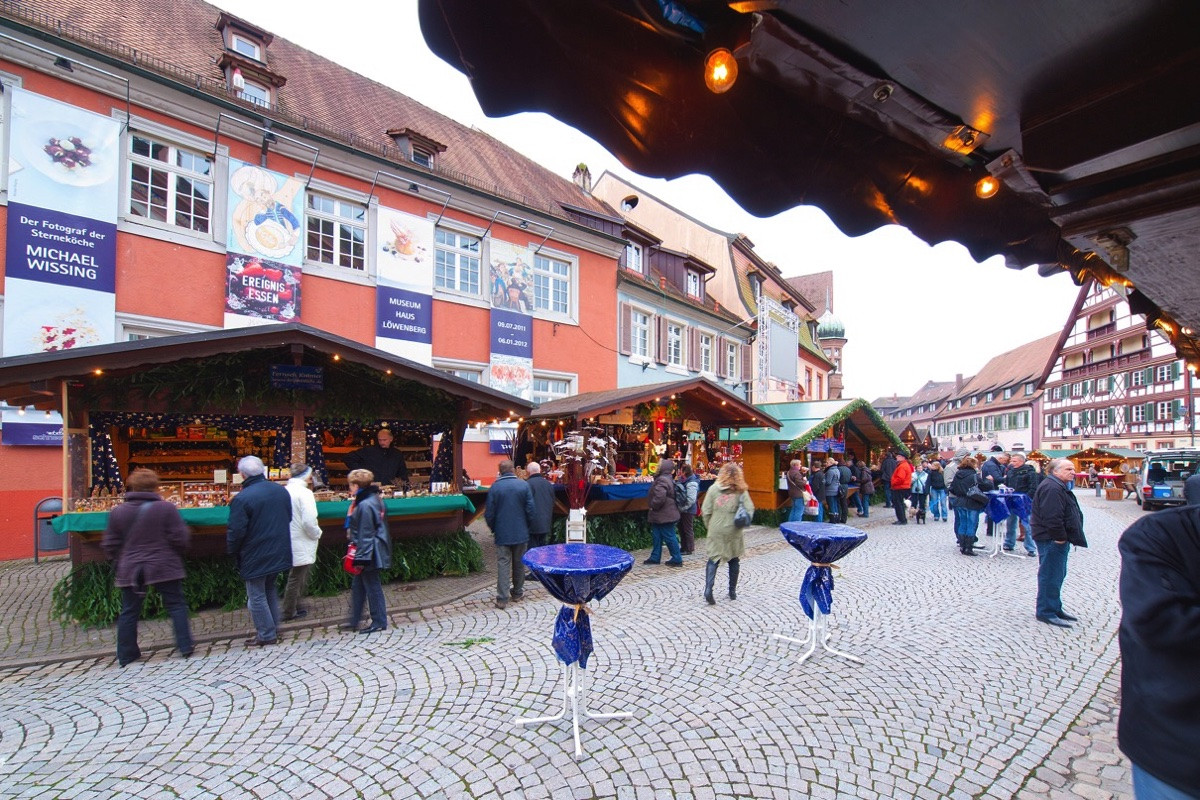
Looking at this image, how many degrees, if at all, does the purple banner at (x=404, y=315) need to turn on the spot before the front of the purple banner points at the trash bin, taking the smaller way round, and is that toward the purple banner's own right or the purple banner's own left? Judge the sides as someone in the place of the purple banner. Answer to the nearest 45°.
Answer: approximately 90° to the purple banner's own right

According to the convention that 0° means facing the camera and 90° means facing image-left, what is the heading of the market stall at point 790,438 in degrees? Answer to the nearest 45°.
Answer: approximately 315°

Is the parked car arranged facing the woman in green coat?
no

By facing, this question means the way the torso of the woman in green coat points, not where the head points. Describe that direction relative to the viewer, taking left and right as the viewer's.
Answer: facing away from the viewer

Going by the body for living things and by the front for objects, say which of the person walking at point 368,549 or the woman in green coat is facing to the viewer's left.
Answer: the person walking

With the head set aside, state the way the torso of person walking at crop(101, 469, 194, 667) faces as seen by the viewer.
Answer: away from the camera

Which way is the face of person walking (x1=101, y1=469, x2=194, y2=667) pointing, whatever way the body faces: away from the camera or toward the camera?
away from the camera

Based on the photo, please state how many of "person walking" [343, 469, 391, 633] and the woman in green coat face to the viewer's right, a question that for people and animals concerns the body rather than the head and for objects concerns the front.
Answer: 0

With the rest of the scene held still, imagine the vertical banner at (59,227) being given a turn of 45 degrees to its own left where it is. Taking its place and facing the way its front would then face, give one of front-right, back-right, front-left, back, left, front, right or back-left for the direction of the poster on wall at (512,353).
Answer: front
